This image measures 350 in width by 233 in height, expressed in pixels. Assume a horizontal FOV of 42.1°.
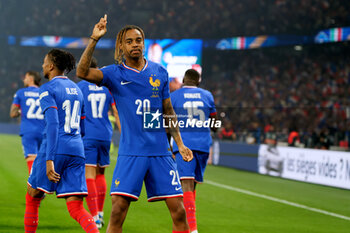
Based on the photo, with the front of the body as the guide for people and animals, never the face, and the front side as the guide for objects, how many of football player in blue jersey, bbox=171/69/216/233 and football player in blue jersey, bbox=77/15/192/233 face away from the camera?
1

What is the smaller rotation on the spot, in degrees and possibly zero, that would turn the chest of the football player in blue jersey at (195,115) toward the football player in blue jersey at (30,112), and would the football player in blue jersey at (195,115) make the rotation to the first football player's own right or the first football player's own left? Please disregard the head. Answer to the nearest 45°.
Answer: approximately 45° to the first football player's own left

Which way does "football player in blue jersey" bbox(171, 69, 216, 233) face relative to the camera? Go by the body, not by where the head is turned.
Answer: away from the camera

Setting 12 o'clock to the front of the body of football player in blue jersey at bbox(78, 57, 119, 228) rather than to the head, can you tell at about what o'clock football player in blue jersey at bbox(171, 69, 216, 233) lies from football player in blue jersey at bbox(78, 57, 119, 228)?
football player in blue jersey at bbox(171, 69, 216, 233) is roughly at 4 o'clock from football player in blue jersey at bbox(78, 57, 119, 228).

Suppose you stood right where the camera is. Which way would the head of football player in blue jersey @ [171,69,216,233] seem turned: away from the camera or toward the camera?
away from the camera

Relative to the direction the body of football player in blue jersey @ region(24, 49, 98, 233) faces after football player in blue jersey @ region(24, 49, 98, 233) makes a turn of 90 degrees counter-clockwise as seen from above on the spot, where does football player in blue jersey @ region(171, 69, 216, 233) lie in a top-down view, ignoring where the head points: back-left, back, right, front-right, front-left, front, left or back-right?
back

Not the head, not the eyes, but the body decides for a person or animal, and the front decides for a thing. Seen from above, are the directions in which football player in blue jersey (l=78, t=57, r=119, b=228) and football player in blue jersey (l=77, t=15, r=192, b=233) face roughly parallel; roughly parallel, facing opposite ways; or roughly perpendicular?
roughly parallel, facing opposite ways

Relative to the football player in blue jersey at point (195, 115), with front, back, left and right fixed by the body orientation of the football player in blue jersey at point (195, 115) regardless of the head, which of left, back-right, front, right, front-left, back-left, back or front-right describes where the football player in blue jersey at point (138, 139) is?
back

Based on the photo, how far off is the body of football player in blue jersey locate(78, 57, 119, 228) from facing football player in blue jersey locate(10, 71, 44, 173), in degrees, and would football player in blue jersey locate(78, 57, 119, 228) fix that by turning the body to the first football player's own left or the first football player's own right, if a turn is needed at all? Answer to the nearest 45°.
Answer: approximately 45° to the first football player's own left

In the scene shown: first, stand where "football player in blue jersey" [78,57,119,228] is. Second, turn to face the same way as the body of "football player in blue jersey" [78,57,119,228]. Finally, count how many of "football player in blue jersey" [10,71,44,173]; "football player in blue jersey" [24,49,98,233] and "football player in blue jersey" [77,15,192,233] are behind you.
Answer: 2

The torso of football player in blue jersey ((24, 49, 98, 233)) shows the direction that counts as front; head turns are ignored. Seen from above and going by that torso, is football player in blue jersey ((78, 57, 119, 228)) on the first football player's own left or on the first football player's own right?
on the first football player's own right

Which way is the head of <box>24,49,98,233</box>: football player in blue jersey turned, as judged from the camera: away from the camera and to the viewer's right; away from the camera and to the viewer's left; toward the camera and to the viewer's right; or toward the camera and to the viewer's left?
away from the camera and to the viewer's left

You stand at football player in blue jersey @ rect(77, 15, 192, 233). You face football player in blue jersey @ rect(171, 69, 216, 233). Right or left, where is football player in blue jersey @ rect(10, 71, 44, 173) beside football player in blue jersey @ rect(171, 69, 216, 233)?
left

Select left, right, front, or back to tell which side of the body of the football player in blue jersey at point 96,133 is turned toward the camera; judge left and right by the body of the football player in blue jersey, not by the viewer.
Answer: back

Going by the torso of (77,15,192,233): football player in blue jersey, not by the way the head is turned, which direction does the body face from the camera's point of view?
toward the camera
